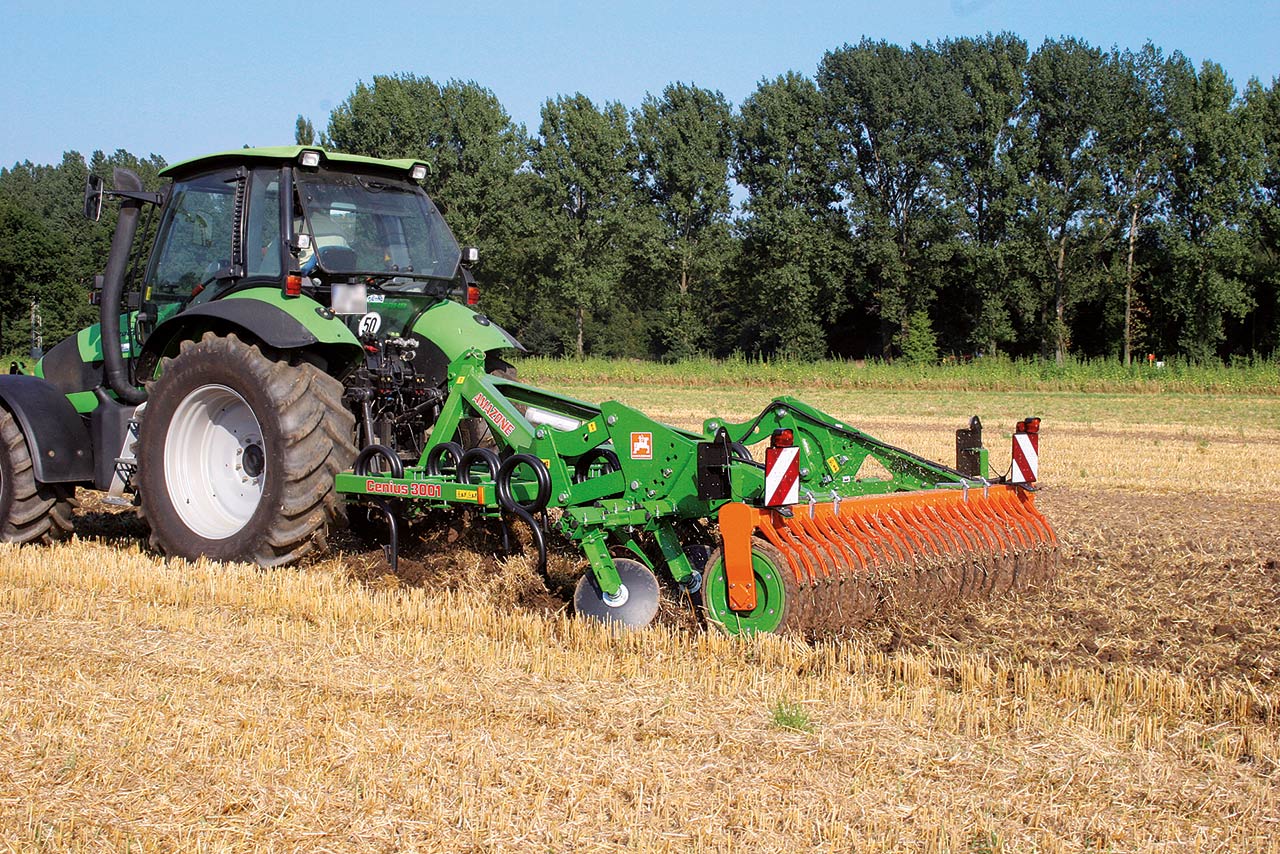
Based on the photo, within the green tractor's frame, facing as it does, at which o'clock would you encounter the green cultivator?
The green cultivator is roughly at 6 o'clock from the green tractor.

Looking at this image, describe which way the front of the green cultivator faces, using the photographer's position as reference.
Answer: facing away from the viewer and to the left of the viewer

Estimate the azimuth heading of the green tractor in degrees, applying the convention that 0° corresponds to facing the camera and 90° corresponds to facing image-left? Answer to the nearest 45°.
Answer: approximately 135°

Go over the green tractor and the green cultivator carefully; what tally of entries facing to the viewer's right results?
0
